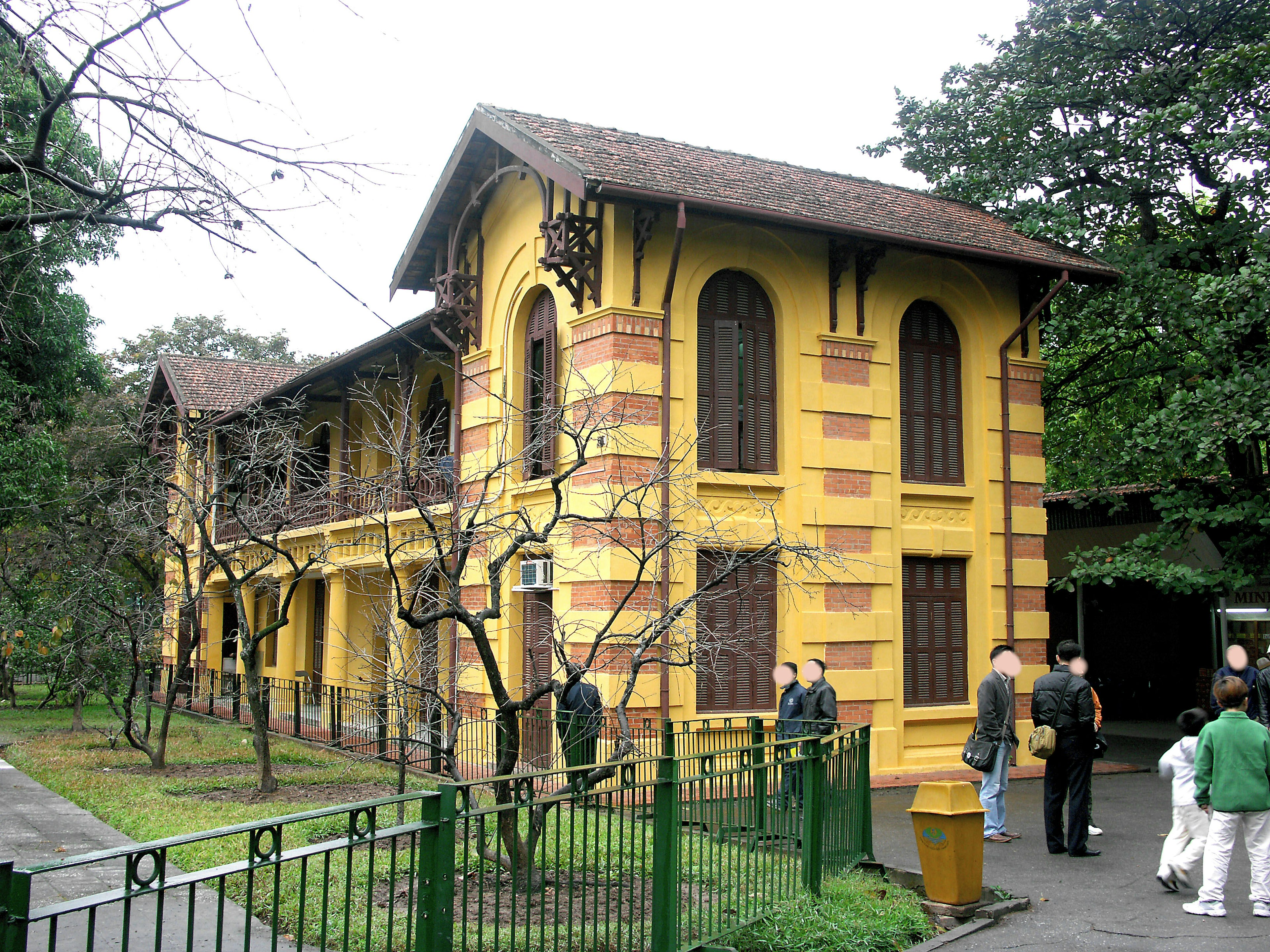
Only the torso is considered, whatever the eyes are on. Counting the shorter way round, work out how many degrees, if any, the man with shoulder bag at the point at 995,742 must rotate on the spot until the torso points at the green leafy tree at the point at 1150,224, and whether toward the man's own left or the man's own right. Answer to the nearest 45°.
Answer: approximately 90° to the man's own left

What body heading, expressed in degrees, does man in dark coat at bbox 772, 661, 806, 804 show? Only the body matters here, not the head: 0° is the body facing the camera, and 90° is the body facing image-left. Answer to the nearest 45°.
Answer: approximately 45°

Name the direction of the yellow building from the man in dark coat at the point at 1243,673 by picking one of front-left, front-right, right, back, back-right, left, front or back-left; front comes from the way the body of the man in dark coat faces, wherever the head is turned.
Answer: right

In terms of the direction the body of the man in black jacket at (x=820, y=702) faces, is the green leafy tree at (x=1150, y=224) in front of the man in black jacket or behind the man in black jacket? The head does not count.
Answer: behind

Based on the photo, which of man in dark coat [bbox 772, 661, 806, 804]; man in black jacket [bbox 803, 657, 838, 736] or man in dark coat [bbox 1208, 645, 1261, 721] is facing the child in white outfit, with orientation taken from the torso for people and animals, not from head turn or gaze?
man in dark coat [bbox 1208, 645, 1261, 721]

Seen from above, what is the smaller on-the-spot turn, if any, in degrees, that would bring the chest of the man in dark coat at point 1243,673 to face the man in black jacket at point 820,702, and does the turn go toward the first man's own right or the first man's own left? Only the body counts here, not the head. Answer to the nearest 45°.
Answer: approximately 45° to the first man's own right

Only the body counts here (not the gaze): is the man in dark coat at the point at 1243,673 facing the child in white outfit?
yes
